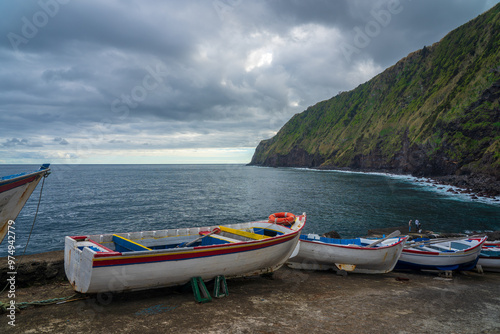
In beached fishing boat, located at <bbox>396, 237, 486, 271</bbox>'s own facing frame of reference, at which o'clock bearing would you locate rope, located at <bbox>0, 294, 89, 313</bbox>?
The rope is roughly at 4 o'clock from the beached fishing boat.

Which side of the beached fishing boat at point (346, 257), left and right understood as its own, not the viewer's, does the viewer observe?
right

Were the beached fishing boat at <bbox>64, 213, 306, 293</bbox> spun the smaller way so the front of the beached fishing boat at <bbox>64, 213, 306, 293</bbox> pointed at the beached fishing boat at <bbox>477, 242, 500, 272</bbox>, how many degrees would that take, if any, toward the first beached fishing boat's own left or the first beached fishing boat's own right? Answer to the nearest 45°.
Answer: approximately 45° to the first beached fishing boat's own right

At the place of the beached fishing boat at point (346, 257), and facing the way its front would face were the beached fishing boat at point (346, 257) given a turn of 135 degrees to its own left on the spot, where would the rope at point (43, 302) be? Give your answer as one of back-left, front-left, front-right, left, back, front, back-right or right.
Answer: left

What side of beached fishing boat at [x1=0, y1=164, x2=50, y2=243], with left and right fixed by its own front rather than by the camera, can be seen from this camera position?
right

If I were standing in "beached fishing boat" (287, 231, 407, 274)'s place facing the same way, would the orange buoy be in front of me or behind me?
behind

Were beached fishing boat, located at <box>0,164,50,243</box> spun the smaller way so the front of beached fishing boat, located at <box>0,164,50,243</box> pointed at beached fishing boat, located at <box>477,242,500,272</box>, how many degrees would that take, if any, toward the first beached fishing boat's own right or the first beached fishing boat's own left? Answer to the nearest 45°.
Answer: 0° — it already faces it

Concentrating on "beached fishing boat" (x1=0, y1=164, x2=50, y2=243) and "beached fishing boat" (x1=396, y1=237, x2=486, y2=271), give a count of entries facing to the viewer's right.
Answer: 2

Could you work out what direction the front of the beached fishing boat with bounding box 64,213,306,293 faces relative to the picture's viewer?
facing away from the viewer and to the right of the viewer

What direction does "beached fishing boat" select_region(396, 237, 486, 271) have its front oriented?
to the viewer's right
